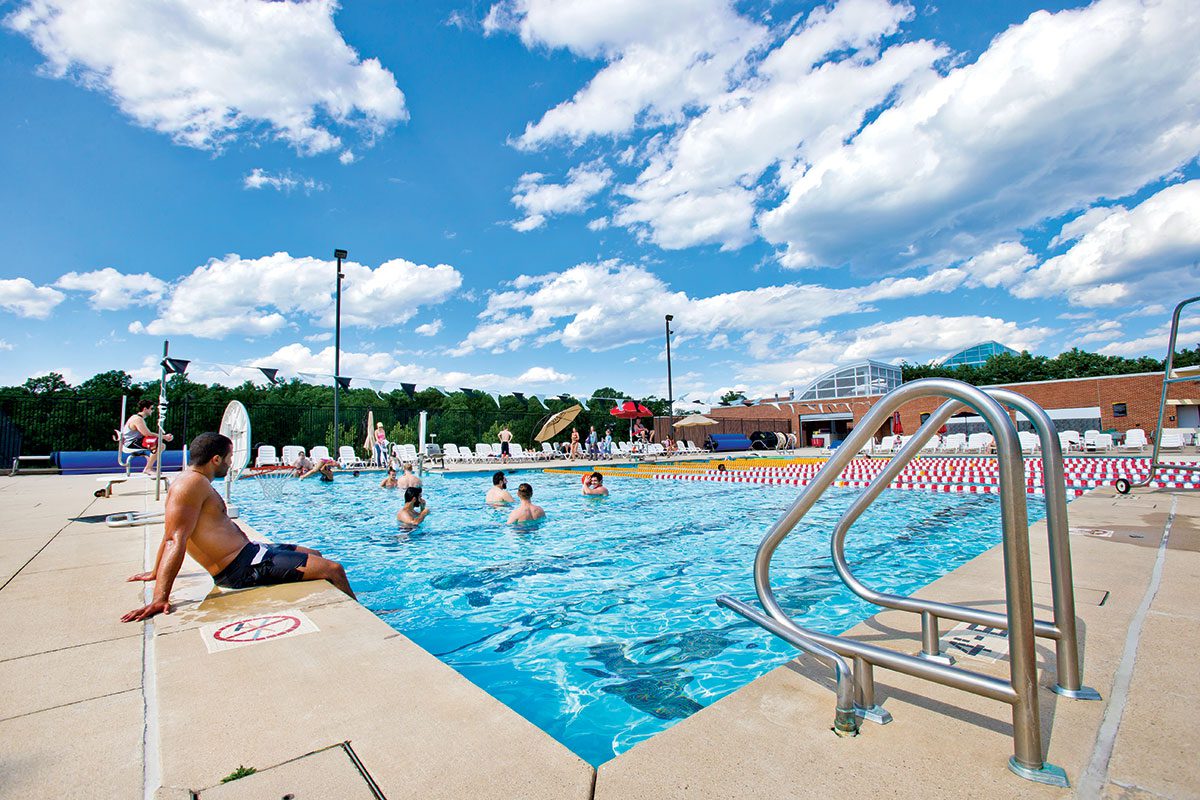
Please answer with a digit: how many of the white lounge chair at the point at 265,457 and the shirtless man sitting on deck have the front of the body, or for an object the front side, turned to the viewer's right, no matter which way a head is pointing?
1

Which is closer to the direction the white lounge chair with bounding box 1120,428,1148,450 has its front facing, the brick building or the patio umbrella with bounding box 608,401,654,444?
the patio umbrella

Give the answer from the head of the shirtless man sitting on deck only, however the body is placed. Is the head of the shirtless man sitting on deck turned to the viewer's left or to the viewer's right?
to the viewer's right

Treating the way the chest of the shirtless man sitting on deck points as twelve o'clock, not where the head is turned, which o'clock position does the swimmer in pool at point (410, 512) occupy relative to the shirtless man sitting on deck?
The swimmer in pool is roughly at 10 o'clock from the shirtless man sitting on deck.

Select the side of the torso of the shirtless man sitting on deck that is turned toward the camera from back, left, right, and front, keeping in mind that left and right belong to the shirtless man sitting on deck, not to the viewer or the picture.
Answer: right

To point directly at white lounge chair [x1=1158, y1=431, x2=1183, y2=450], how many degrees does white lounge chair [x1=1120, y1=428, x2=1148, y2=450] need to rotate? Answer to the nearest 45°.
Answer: approximately 90° to its left

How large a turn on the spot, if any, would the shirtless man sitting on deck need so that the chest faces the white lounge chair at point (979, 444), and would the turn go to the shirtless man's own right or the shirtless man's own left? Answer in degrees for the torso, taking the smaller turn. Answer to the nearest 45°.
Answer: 0° — they already face it

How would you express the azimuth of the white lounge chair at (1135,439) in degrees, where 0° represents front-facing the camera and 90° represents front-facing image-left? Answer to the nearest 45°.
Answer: approximately 45°
